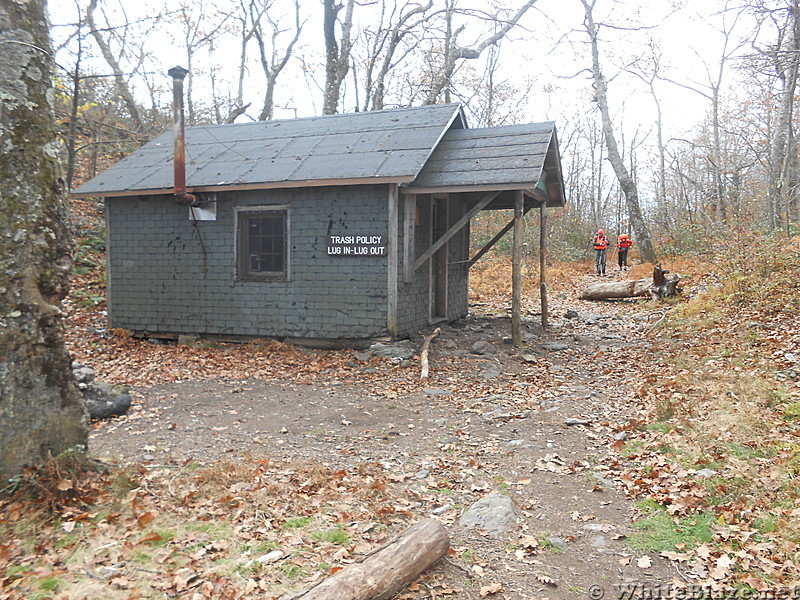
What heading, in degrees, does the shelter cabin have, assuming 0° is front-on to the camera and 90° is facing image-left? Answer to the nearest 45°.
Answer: approximately 315°

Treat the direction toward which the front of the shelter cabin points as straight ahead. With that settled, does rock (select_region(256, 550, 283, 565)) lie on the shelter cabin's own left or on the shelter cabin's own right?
on the shelter cabin's own right

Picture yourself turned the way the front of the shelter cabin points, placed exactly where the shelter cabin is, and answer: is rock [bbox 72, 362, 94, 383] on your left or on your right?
on your right

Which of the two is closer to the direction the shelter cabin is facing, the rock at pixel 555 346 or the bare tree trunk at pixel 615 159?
the rock

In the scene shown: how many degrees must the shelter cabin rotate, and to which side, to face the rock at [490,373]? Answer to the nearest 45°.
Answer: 0° — it already faces it

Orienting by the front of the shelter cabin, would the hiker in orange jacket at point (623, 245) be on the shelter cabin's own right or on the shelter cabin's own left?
on the shelter cabin's own left

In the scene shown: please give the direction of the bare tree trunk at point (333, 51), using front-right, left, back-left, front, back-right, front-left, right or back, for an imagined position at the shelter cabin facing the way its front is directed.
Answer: back-left

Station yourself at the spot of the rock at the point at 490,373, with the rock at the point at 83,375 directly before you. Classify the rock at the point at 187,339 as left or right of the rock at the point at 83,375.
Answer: right

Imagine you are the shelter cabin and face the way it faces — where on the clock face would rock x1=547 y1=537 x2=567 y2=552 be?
The rock is roughly at 1 o'clock from the shelter cabin.

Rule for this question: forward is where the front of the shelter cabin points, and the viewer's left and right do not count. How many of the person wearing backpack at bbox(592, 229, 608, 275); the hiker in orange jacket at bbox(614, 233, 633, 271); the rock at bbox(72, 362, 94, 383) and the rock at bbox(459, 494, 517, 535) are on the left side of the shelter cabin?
2
